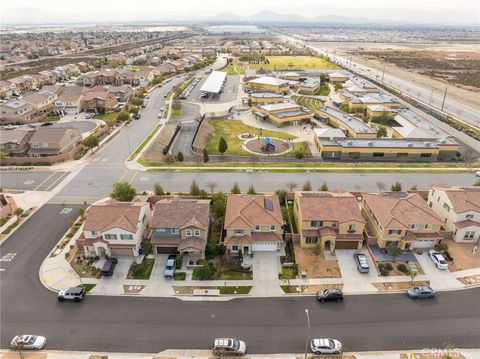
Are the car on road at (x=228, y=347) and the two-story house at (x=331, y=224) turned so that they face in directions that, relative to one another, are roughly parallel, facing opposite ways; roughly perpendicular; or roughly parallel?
roughly perpendicular

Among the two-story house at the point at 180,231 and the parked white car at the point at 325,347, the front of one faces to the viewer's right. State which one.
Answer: the parked white car

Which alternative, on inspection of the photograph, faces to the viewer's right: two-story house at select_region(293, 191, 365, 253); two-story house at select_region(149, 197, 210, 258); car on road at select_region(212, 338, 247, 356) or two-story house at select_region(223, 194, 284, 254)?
the car on road

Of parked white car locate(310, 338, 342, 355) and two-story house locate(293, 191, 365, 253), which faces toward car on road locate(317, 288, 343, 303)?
the two-story house

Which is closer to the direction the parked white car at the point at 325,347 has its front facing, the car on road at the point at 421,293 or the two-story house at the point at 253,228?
the car on road

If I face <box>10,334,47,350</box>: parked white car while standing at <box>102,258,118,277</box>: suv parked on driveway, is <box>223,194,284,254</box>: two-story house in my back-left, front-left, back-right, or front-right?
back-left

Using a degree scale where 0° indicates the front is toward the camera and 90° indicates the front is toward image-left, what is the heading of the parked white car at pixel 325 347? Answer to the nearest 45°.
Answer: approximately 270°

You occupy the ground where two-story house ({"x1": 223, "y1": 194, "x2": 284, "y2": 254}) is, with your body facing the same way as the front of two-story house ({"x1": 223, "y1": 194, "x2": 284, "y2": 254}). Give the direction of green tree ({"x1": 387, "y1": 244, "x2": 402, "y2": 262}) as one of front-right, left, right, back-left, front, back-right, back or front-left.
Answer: left

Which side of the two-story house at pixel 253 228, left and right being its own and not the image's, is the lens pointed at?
front

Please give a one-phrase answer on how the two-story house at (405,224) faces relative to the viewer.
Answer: facing the viewer

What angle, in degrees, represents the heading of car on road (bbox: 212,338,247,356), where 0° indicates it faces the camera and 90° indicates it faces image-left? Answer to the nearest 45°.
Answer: approximately 270°

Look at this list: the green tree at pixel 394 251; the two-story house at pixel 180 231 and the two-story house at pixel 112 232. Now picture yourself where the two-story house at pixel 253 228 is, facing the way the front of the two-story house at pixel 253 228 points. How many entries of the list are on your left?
1

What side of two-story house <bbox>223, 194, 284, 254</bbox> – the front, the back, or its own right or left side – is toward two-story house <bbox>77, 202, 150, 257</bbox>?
right

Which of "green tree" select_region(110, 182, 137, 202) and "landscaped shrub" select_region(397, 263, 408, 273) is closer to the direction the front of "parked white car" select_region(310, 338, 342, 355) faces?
the landscaped shrub

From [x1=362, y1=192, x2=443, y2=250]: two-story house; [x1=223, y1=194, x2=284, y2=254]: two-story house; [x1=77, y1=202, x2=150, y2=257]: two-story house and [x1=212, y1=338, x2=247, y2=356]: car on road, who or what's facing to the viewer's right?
the car on road
